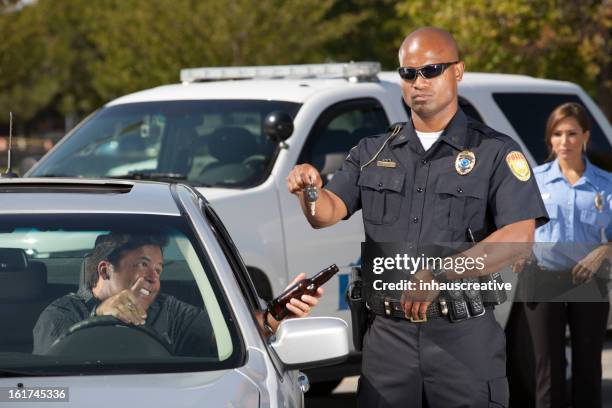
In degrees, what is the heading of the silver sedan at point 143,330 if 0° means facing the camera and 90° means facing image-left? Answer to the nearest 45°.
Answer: approximately 0°

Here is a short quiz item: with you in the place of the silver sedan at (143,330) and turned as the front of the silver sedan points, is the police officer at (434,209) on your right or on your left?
on your left

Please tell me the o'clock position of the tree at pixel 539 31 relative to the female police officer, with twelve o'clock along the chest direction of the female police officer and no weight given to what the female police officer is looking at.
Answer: The tree is roughly at 6 o'clock from the female police officer.

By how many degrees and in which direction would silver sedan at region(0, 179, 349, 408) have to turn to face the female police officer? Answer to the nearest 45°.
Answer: approximately 135° to its left

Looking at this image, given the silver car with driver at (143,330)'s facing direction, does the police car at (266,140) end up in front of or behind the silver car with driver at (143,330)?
behind

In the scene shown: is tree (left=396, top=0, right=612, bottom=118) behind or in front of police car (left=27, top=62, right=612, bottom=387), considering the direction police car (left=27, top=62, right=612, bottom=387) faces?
behind

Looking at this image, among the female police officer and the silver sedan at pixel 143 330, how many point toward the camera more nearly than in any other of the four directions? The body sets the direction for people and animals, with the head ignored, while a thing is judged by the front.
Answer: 2
